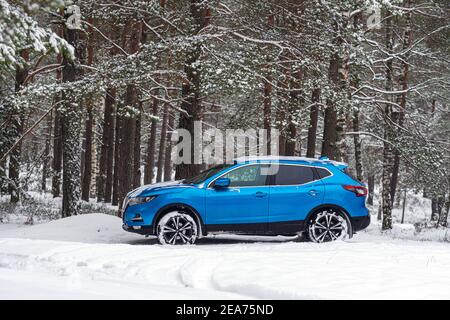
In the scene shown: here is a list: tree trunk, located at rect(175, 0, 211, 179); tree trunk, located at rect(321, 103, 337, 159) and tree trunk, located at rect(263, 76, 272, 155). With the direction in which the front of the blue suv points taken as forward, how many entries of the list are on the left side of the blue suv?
0

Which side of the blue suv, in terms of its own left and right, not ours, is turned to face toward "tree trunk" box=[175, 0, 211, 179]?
right

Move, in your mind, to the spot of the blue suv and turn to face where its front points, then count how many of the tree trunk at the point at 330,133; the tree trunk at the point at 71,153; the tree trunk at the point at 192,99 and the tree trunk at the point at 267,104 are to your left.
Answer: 0

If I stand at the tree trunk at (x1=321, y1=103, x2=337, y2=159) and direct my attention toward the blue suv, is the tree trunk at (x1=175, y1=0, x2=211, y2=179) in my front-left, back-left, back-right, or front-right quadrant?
front-right

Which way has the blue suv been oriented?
to the viewer's left

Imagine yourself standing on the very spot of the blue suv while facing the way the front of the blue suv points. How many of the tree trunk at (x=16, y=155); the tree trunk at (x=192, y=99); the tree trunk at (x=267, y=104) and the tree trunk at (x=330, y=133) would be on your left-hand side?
0

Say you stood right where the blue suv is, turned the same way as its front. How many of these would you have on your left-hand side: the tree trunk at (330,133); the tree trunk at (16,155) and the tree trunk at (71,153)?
0

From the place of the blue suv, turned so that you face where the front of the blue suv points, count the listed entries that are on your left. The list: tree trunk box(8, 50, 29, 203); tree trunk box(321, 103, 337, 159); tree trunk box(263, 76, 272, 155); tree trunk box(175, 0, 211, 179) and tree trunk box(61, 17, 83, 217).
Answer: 0

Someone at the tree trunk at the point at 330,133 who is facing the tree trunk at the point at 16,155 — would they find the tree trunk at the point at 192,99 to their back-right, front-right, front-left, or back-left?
front-left

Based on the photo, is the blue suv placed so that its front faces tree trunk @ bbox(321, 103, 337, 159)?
no

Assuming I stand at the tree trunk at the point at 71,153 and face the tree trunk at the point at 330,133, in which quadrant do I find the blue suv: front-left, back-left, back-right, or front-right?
front-right

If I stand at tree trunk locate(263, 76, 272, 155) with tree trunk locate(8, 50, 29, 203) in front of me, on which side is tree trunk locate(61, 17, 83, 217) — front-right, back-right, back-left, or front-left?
front-left

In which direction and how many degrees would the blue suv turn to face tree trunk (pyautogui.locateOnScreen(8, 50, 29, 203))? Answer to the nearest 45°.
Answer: approximately 45° to its right

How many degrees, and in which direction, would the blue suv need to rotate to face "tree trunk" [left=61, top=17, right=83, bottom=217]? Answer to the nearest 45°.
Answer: approximately 45° to its right

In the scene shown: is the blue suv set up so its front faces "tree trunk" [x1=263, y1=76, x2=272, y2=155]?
no
